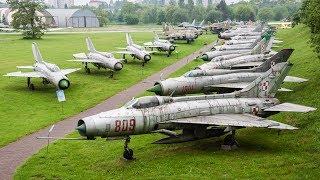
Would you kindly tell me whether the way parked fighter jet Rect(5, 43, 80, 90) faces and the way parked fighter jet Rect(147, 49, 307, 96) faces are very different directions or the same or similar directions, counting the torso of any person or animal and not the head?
very different directions

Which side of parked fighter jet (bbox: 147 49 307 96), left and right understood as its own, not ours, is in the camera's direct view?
left

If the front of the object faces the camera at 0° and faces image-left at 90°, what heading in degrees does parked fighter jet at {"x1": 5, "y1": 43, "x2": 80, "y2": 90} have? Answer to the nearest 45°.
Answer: approximately 315°

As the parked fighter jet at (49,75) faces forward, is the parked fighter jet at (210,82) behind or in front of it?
in front

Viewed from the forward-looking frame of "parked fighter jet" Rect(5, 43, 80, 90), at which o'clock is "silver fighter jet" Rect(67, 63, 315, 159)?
The silver fighter jet is roughly at 1 o'clock from the parked fighter jet.

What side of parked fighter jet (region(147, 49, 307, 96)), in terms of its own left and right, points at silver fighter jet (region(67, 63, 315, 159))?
left

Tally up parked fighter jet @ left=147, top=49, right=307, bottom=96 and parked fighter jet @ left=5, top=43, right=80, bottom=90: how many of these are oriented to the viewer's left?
1

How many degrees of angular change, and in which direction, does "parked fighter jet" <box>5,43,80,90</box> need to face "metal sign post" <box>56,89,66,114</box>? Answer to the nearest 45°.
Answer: approximately 45° to its right

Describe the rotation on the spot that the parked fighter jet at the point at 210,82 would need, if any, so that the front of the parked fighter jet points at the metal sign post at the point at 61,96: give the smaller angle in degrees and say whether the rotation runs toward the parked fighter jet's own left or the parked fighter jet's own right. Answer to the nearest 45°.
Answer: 0° — it already faces it

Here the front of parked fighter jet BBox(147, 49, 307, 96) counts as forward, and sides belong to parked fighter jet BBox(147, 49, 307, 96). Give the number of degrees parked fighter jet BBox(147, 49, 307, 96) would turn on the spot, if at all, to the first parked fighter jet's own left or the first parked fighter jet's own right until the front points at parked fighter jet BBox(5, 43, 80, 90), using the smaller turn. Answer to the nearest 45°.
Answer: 0° — it already faces it
